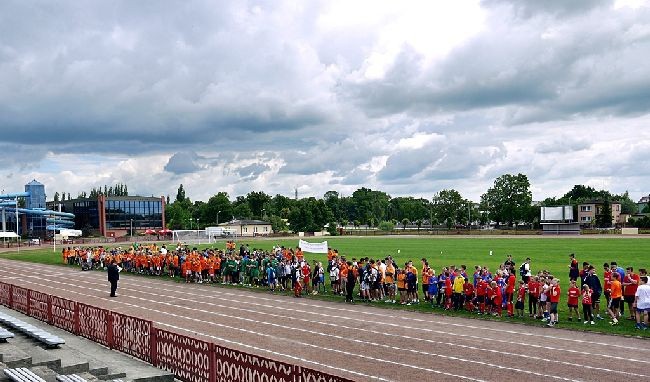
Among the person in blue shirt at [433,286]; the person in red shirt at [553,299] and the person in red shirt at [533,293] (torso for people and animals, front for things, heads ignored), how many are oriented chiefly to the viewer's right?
0

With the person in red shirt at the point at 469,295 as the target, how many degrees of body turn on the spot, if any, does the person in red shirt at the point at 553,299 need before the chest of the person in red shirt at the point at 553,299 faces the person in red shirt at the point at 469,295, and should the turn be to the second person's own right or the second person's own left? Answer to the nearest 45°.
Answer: approximately 90° to the second person's own right

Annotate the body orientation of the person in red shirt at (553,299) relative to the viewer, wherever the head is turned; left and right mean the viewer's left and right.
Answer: facing the viewer and to the left of the viewer

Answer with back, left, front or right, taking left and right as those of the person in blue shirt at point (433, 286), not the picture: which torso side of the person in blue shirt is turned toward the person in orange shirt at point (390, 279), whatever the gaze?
right

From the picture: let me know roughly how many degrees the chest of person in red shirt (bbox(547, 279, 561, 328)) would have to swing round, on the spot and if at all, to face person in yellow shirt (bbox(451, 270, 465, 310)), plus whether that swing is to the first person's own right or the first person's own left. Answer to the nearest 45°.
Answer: approximately 90° to the first person's own right

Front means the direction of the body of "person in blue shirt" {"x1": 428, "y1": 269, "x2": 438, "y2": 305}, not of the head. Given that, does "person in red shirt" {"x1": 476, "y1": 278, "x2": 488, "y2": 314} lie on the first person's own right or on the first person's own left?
on the first person's own left

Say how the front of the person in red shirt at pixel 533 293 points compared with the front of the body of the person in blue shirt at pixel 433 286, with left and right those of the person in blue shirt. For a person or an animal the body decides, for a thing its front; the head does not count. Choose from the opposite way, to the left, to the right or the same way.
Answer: the same way

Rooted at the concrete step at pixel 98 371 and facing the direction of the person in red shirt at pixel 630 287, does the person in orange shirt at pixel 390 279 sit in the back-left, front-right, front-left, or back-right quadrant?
front-left

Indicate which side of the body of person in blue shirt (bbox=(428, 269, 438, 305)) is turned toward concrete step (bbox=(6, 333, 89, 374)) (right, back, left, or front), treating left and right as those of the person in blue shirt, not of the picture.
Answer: front

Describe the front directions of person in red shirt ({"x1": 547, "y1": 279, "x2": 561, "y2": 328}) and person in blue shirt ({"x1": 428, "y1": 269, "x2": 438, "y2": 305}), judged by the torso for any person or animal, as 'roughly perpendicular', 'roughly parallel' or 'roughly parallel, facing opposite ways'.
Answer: roughly parallel

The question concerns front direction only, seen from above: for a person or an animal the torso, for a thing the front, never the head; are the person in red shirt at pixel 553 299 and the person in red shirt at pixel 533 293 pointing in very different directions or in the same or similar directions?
same or similar directions

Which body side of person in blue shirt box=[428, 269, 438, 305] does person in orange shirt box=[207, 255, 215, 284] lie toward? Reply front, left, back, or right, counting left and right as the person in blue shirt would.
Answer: right
